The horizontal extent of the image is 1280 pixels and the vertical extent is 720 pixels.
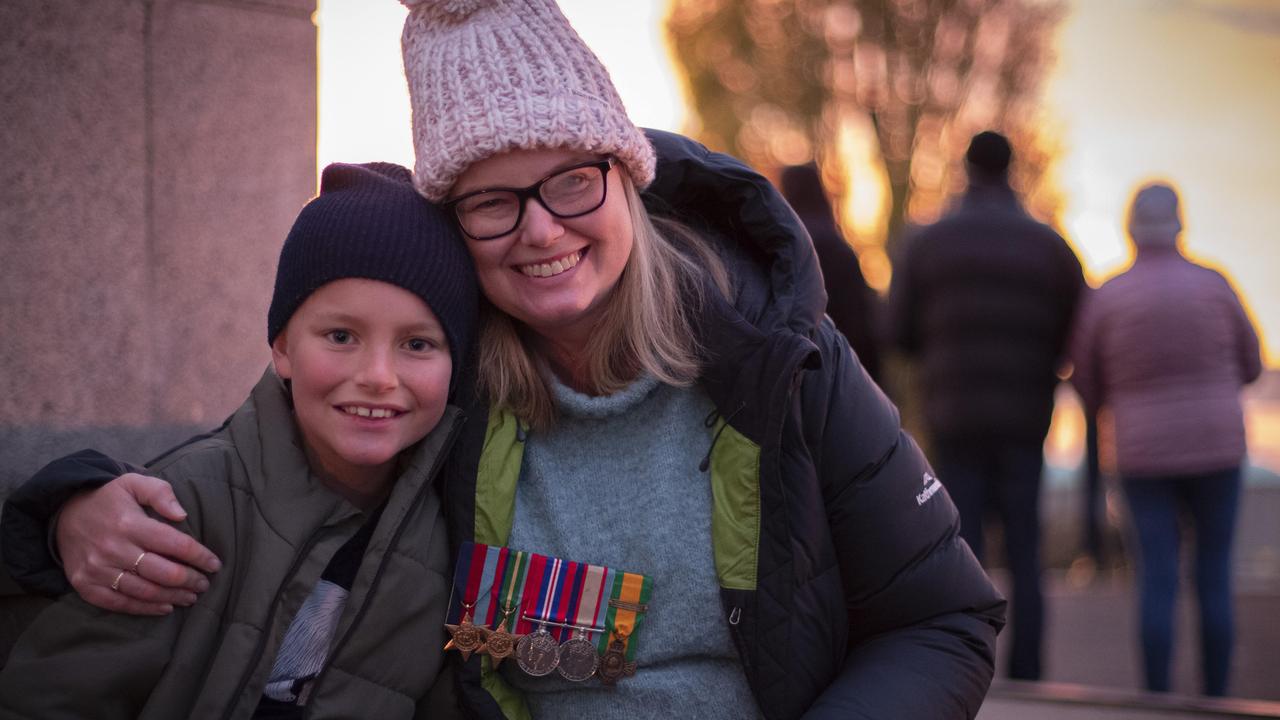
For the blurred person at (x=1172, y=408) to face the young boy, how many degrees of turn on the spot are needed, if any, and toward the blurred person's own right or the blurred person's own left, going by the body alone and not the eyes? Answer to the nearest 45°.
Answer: approximately 180°

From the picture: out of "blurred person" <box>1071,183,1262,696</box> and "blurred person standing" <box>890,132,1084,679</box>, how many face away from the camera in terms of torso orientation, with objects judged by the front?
2

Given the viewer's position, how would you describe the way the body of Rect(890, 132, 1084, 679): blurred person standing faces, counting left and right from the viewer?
facing away from the viewer

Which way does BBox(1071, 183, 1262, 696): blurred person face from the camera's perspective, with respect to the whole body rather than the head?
away from the camera

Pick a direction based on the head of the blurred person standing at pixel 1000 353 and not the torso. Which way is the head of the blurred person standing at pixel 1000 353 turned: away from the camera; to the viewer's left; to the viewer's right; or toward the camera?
away from the camera

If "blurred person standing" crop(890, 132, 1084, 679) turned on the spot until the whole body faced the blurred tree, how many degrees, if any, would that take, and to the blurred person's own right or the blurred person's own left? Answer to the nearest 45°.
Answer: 0° — they already face it

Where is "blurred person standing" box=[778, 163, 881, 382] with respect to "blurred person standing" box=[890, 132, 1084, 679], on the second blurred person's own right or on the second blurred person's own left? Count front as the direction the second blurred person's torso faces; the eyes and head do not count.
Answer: on the second blurred person's own left

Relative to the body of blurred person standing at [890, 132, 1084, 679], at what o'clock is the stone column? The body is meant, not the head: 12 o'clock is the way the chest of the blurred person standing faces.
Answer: The stone column is roughly at 7 o'clock from the blurred person standing.
